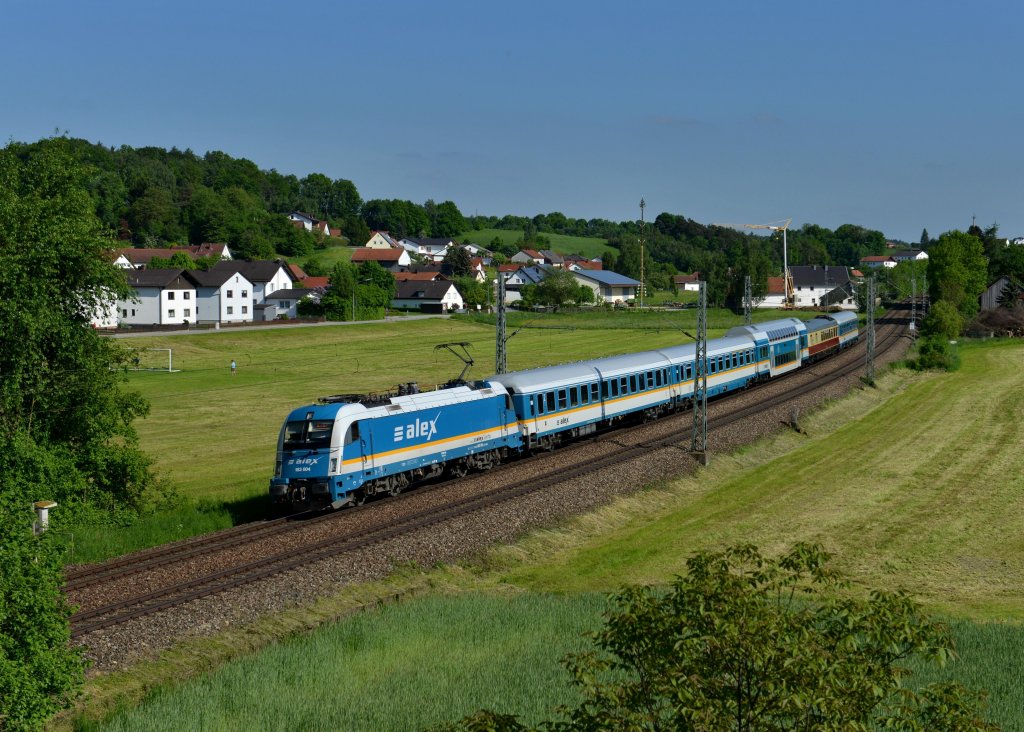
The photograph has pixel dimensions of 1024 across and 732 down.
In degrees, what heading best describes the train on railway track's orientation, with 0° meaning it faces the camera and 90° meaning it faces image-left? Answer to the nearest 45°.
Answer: approximately 45°

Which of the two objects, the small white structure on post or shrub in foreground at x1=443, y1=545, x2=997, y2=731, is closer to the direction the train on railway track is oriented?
the small white structure on post

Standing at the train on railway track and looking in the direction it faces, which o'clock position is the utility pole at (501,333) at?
The utility pole is roughly at 5 o'clock from the train on railway track.

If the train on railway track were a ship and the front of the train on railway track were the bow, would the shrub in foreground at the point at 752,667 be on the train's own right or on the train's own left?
on the train's own left

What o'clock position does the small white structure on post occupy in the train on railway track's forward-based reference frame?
The small white structure on post is roughly at 12 o'clock from the train on railway track.

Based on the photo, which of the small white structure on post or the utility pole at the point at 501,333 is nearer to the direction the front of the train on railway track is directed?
the small white structure on post
